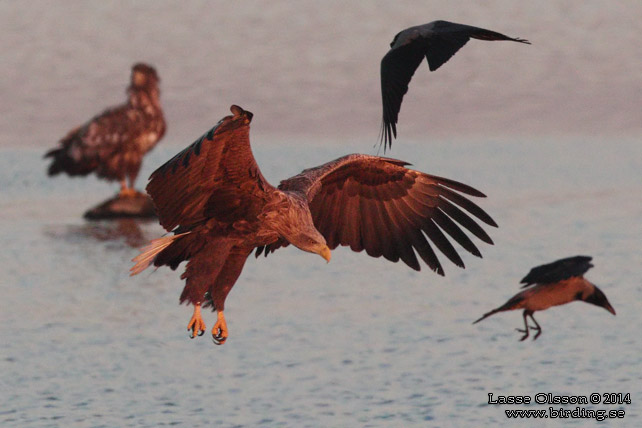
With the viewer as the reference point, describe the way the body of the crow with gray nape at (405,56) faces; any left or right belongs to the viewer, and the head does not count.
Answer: facing away from the viewer and to the left of the viewer

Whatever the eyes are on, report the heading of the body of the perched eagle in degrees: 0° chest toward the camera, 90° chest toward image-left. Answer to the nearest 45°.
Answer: approximately 270°

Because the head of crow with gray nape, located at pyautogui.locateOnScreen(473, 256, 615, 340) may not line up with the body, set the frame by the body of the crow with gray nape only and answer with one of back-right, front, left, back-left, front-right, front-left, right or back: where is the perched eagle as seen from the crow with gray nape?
back-left

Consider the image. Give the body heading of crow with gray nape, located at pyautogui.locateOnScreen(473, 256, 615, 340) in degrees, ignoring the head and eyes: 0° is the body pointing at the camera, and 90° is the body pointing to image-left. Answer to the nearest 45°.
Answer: approximately 270°

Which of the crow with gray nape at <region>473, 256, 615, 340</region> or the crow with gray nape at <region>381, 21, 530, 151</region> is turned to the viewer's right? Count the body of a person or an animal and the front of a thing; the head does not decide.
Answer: the crow with gray nape at <region>473, 256, 615, 340</region>

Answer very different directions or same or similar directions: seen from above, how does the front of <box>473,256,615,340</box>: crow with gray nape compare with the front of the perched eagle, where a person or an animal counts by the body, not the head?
same or similar directions
